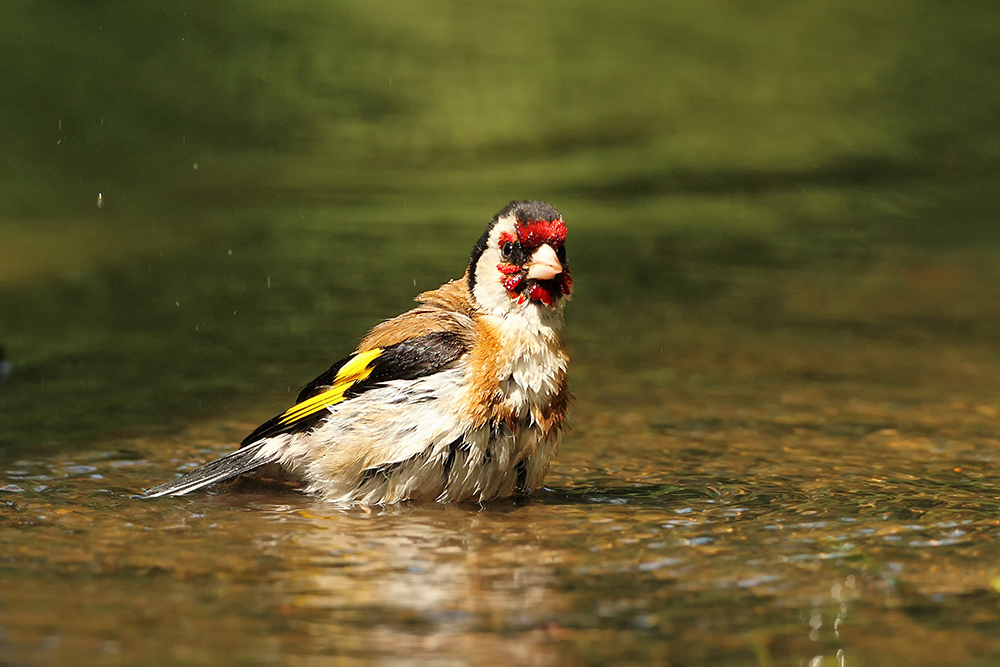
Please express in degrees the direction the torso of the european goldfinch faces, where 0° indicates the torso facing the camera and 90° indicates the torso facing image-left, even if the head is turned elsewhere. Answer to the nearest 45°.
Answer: approximately 315°
